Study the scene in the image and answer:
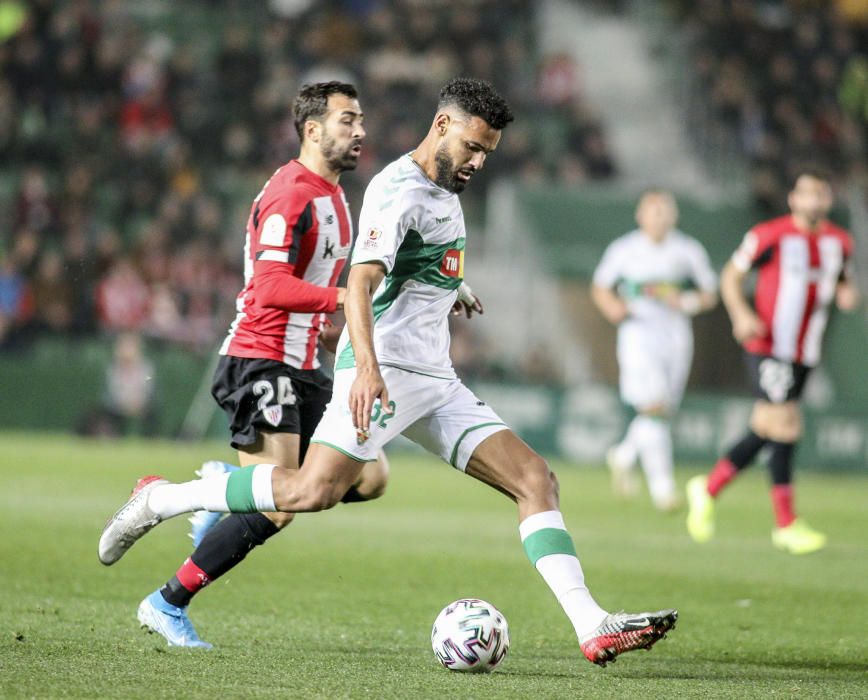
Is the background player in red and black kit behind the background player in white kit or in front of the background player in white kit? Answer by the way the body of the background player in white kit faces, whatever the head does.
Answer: in front

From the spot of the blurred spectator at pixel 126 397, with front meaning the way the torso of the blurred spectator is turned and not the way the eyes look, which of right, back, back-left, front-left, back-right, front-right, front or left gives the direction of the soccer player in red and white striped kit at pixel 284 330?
front

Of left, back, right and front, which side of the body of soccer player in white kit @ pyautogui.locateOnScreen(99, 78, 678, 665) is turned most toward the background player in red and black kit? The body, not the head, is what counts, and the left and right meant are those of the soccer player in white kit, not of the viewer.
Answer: left

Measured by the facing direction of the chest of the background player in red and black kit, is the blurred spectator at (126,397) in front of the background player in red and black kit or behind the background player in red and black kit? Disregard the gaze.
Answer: behind

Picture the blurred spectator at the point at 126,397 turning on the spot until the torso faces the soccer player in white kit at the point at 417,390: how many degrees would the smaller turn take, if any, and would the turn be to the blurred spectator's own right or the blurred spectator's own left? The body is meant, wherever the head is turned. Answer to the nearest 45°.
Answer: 0° — they already face them

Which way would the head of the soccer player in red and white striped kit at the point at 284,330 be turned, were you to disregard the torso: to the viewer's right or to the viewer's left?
to the viewer's right

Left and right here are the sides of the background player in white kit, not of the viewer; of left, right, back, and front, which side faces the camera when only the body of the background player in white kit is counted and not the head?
front

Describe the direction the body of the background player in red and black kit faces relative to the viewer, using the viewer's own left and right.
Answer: facing the viewer and to the right of the viewer

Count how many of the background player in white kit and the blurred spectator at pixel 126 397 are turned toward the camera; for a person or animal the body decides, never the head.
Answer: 2

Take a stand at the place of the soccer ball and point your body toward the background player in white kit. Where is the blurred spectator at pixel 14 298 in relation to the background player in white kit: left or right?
left

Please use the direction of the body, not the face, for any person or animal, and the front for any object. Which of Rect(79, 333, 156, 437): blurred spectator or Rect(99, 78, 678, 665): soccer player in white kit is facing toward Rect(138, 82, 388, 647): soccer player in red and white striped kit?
the blurred spectator

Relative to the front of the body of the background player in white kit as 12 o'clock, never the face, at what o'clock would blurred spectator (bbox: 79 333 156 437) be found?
The blurred spectator is roughly at 4 o'clock from the background player in white kit.

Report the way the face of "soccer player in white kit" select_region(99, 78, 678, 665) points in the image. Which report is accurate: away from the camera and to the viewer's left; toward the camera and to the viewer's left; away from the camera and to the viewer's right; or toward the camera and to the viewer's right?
toward the camera and to the viewer's right
